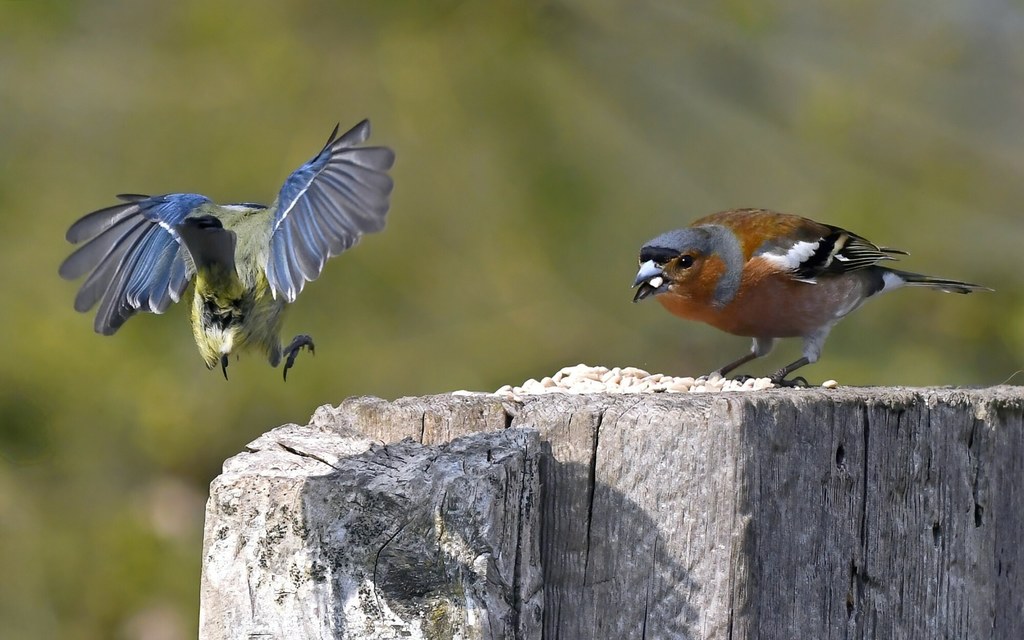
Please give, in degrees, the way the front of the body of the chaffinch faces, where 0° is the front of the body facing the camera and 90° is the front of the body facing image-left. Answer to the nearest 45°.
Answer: approximately 90°

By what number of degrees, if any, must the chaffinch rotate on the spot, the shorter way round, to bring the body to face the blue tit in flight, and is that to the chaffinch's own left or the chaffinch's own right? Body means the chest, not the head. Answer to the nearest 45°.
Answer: approximately 45° to the chaffinch's own left

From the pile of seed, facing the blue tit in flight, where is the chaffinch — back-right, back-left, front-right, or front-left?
back-right
